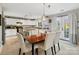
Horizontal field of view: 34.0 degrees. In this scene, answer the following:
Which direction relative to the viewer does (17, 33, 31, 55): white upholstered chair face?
to the viewer's right

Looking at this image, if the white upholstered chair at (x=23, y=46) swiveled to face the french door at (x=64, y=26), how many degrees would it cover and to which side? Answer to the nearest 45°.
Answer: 0° — it already faces it
